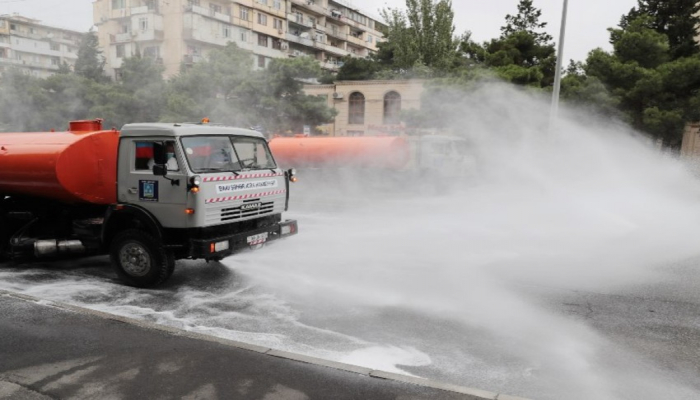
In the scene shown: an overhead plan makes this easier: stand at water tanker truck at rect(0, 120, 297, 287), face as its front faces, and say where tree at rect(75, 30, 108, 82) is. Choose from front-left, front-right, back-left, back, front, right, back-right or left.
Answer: back-left

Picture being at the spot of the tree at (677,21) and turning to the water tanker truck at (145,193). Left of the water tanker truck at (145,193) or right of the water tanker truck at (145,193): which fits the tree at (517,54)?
right

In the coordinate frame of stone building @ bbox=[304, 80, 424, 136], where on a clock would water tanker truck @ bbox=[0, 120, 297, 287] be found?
The water tanker truck is roughly at 12 o'clock from the stone building.

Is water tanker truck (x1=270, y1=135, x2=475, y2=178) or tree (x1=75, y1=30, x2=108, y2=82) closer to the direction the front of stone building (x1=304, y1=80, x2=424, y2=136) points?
the water tanker truck

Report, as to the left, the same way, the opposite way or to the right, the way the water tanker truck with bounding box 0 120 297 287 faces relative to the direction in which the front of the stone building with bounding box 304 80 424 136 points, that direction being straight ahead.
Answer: to the left

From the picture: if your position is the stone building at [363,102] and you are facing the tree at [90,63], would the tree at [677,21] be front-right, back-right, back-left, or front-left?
back-left

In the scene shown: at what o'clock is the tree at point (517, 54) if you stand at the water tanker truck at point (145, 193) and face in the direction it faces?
The tree is roughly at 9 o'clock from the water tanker truck.

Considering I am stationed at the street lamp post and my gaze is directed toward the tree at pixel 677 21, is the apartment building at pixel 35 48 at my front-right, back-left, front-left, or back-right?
back-left

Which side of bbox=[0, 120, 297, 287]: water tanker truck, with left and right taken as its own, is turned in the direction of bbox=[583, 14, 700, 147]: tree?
left

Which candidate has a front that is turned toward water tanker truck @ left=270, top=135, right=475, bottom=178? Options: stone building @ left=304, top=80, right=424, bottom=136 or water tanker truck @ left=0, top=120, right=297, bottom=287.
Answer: the stone building

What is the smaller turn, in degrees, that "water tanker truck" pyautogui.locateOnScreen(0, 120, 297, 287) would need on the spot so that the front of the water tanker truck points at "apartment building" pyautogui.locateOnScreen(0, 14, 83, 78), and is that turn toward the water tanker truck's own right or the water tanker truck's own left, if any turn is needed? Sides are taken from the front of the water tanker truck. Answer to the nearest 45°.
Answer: approximately 135° to the water tanker truck's own left
